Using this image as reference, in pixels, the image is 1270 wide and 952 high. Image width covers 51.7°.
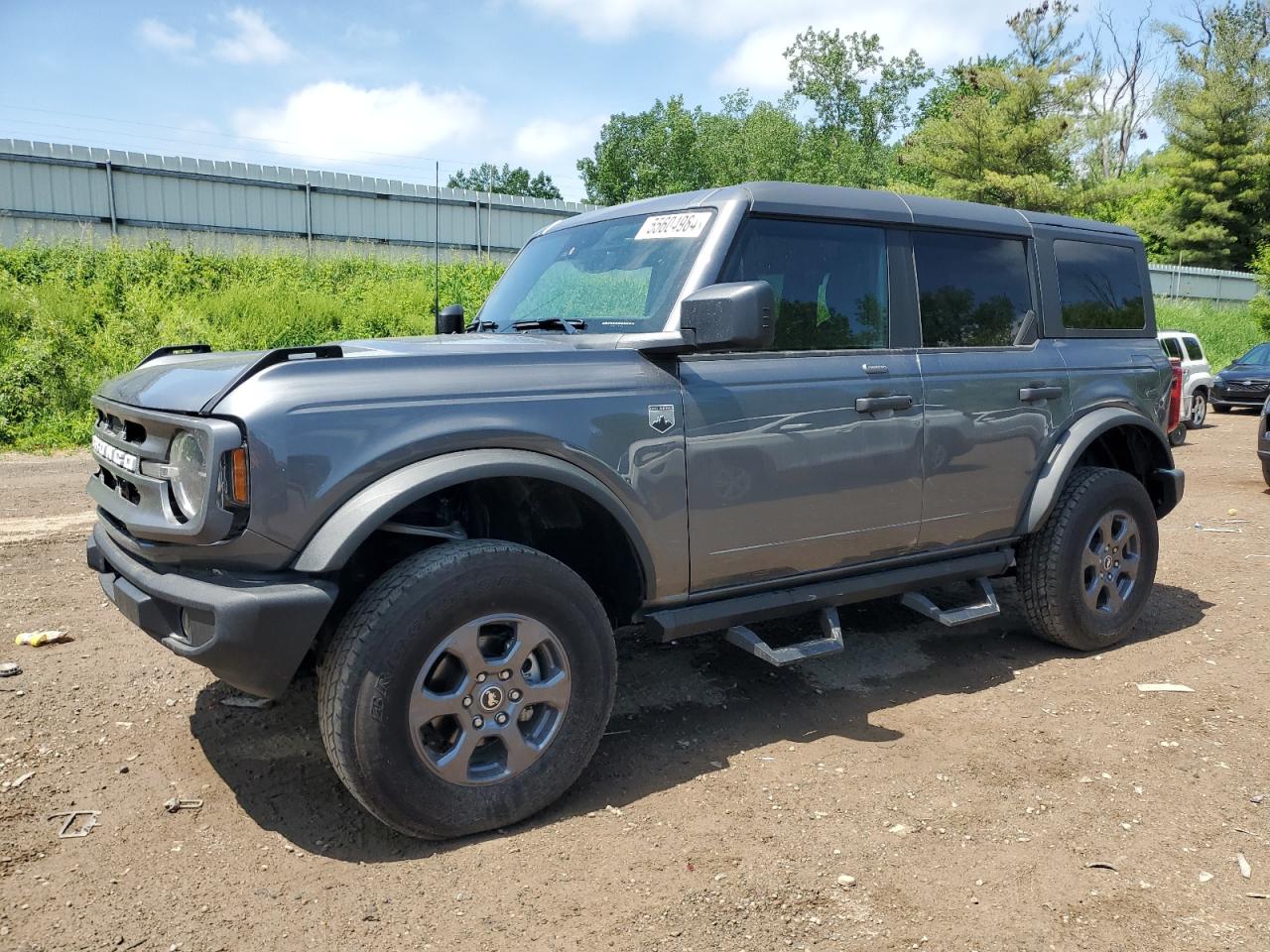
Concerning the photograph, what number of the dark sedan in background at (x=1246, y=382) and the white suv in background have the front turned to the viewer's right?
0

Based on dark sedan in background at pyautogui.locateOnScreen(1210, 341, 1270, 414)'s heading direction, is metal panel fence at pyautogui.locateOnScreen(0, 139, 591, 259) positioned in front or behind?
in front

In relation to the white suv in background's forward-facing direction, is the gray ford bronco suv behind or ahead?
ahead

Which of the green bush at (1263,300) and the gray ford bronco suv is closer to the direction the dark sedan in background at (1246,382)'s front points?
the gray ford bronco suv

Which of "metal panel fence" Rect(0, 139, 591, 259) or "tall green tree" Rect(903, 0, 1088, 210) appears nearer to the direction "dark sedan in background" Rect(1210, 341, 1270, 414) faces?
the metal panel fence

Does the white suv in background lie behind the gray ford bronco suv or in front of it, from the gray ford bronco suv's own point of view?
behind

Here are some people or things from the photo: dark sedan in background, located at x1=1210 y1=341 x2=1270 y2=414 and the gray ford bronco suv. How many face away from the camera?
0

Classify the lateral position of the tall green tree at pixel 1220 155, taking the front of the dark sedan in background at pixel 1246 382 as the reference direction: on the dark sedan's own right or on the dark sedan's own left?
on the dark sedan's own right

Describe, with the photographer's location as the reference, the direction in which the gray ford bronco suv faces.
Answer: facing the viewer and to the left of the viewer

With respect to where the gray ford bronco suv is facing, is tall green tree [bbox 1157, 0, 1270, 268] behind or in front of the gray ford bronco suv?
behind

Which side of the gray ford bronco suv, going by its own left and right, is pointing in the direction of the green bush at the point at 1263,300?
back

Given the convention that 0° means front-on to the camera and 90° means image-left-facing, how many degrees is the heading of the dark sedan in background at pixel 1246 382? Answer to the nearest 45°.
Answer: approximately 45°

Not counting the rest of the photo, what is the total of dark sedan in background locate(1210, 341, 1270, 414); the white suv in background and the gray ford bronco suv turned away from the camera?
0

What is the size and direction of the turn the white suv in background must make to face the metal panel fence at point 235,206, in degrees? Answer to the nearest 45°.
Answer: approximately 45° to its right

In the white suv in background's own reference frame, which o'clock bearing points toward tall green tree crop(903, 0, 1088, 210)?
The tall green tree is roughly at 4 o'clock from the white suv in background.
